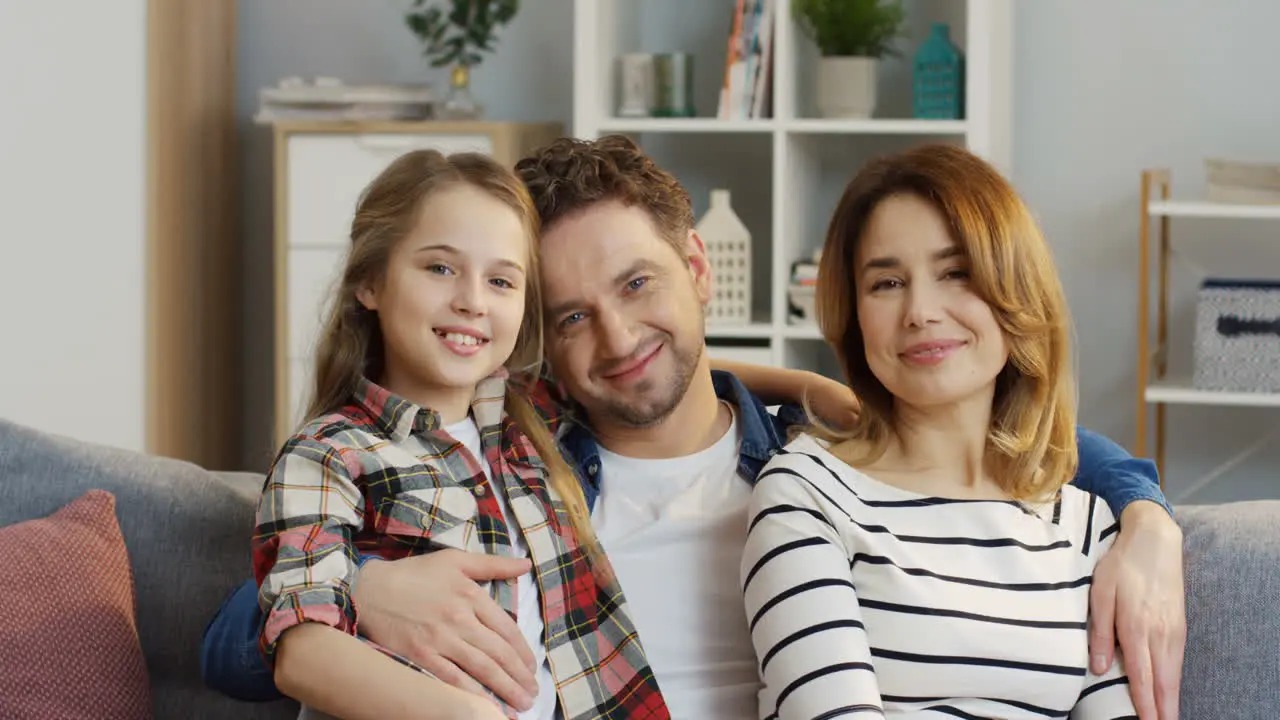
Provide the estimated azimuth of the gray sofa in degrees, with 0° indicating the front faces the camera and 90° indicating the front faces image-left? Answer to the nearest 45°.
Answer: approximately 0°

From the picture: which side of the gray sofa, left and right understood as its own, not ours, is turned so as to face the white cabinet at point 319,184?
back

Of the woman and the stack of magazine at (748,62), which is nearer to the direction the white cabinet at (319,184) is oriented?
the woman

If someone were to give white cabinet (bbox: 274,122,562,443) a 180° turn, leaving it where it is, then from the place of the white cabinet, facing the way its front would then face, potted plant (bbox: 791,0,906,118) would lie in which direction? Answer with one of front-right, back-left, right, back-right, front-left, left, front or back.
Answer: right

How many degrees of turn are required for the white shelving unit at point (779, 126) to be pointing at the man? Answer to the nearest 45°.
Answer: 0° — it already faces them

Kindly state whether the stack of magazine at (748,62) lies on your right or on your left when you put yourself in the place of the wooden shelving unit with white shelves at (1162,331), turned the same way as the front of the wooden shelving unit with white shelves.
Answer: on your right
